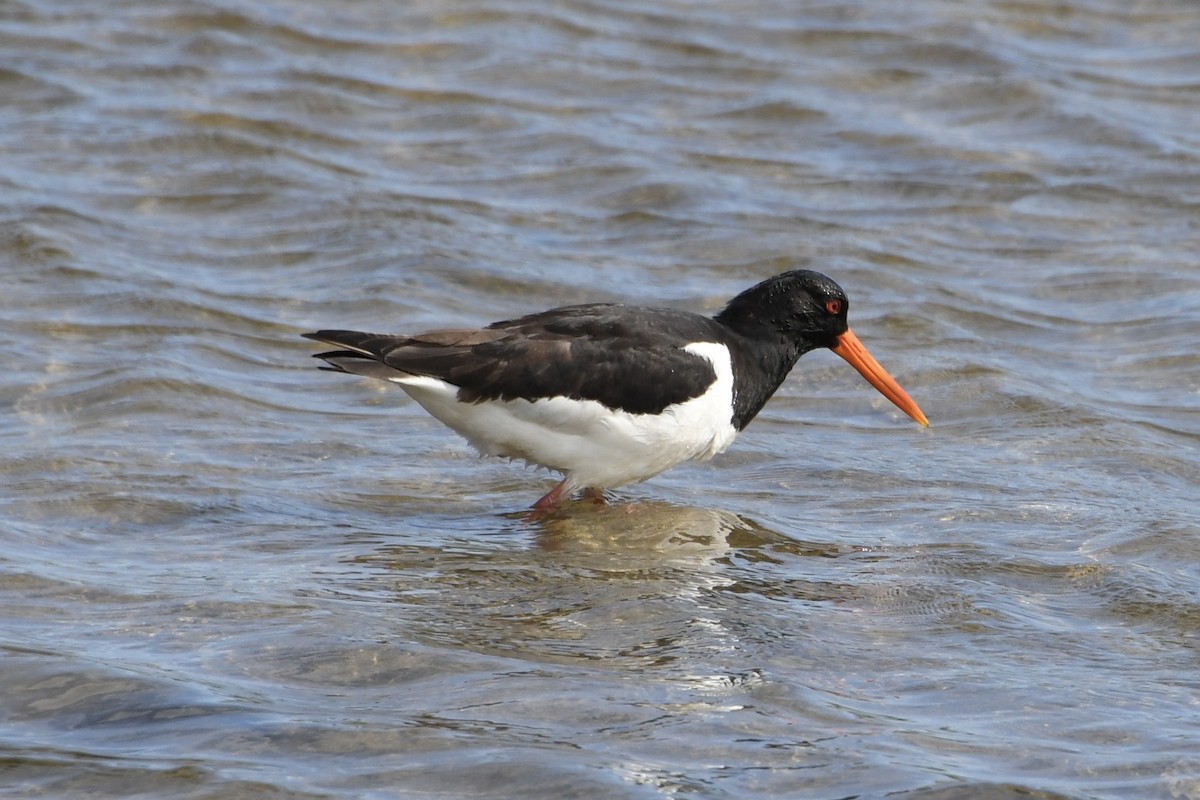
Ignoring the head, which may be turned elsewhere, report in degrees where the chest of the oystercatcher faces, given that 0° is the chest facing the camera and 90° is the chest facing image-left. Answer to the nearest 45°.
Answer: approximately 270°
